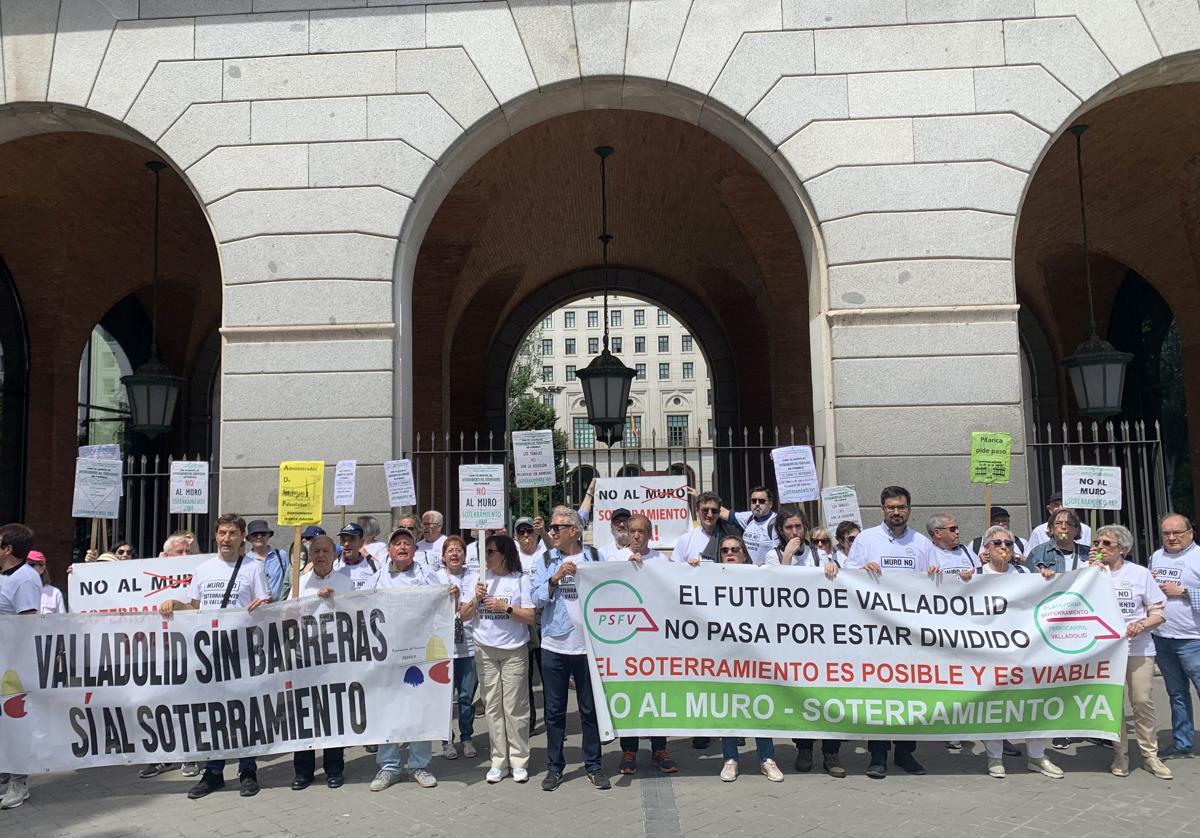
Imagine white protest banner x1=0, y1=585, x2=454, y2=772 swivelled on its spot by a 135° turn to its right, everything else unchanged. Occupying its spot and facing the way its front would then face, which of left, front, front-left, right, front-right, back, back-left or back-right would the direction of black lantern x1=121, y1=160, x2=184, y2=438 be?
front-right

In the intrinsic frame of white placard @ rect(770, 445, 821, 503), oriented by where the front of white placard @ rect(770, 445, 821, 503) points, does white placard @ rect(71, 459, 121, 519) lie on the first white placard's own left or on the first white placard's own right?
on the first white placard's own right

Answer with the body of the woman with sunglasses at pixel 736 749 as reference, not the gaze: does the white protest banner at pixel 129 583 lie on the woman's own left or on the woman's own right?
on the woman's own right

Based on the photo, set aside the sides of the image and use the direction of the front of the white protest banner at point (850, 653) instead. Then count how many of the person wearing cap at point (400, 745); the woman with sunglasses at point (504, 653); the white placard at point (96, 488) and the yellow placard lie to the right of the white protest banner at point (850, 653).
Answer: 4

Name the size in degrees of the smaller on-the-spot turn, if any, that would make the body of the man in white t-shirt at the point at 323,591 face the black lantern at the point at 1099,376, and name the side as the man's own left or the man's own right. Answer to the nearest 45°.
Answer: approximately 90° to the man's own left

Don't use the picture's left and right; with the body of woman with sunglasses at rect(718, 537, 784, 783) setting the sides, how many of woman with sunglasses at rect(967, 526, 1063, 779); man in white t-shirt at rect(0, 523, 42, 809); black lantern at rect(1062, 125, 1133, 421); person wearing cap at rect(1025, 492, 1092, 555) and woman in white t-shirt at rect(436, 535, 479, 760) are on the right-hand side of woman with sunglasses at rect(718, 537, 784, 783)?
2

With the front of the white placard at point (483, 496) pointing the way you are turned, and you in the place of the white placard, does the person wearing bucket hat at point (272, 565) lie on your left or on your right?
on your right

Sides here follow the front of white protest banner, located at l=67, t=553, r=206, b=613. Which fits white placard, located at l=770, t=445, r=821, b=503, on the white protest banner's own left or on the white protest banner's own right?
on the white protest banner's own left

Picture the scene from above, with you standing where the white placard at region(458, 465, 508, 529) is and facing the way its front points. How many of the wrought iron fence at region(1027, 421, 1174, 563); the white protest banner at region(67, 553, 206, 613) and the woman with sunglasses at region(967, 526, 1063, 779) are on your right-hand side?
1

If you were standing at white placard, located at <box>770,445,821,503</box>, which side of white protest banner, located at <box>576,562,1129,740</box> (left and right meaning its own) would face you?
back
